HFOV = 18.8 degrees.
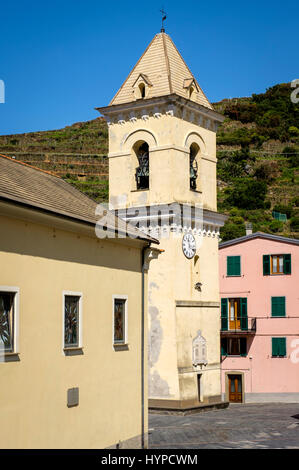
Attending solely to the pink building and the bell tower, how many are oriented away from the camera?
0

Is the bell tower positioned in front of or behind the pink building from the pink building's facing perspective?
in front

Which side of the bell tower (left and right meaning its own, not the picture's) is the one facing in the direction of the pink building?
left

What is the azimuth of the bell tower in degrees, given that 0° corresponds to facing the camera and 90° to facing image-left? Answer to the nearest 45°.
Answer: approximately 315°

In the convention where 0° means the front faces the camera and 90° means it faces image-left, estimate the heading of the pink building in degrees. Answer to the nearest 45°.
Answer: approximately 0°
